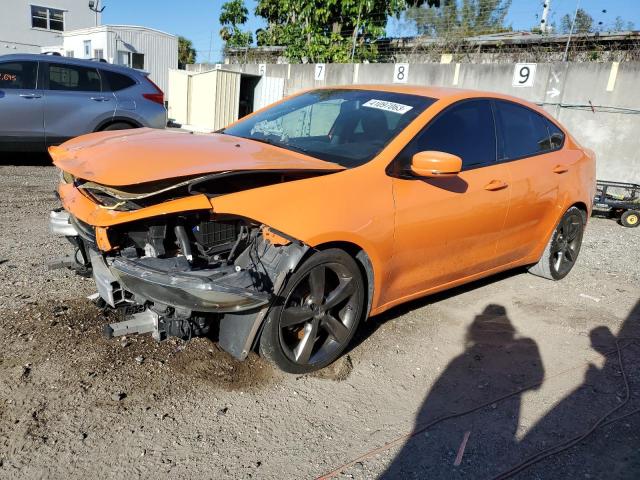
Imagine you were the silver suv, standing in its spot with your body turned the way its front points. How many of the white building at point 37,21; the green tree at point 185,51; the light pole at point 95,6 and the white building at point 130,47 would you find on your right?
4

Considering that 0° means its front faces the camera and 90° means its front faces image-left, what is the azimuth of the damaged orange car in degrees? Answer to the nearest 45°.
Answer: approximately 45°

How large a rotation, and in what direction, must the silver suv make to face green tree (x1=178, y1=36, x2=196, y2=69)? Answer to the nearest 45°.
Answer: approximately 90° to its right

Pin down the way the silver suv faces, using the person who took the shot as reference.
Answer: facing to the left of the viewer

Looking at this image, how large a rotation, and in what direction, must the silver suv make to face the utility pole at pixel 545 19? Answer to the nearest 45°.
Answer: approximately 180°

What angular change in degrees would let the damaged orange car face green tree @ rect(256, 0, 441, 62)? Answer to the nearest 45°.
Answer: approximately 135° to its right

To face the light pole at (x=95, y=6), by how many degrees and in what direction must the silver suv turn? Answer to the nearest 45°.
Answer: approximately 90° to its right

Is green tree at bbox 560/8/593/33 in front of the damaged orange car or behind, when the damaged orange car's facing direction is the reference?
behind

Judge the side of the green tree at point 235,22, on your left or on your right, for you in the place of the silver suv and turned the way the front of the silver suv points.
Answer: on your right

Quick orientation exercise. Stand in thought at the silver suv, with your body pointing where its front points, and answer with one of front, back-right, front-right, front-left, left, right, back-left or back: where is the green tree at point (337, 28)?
back-right

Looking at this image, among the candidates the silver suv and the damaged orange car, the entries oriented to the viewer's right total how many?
0

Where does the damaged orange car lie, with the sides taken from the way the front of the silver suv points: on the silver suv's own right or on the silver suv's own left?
on the silver suv's own left

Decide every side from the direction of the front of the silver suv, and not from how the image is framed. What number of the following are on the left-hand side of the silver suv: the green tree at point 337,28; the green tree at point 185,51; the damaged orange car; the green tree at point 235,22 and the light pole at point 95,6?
1
